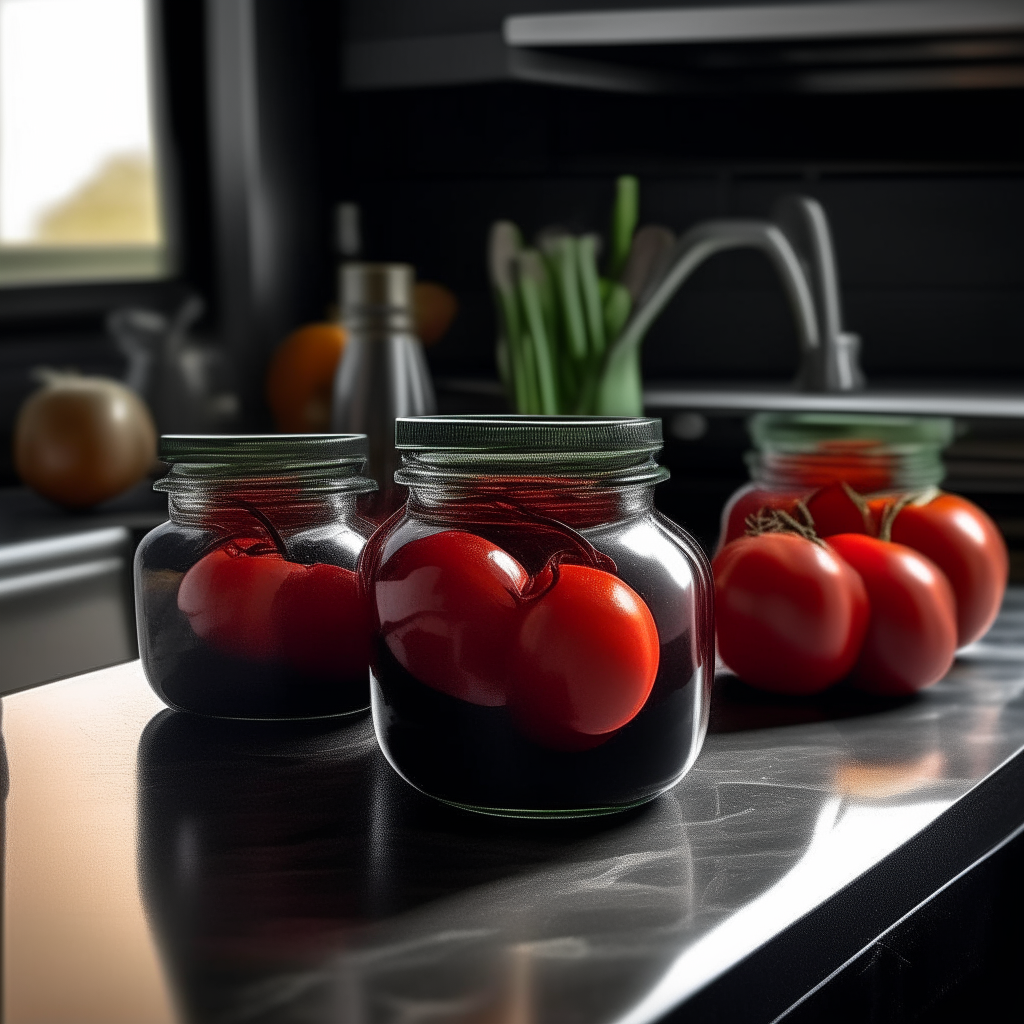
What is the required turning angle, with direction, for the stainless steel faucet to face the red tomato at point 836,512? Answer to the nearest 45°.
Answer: approximately 90° to its left

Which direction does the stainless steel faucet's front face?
to the viewer's left

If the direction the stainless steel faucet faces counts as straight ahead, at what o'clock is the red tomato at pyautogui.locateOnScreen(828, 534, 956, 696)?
The red tomato is roughly at 9 o'clock from the stainless steel faucet.

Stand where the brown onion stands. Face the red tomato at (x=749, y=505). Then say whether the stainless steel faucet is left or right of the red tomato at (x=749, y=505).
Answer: left

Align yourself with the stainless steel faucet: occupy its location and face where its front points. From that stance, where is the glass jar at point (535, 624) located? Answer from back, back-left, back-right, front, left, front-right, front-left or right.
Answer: left

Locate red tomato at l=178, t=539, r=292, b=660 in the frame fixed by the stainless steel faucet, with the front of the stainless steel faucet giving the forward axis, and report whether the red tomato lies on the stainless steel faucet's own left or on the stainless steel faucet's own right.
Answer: on the stainless steel faucet's own left

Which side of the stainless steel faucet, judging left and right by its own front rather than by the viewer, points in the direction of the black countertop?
left

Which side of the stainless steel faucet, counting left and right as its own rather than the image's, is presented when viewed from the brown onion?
front

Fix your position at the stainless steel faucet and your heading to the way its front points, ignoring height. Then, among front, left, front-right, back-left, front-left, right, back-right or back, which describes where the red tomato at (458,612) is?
left

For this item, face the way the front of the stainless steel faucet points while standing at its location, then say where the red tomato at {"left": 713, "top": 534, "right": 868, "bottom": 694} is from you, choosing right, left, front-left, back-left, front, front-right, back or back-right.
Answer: left

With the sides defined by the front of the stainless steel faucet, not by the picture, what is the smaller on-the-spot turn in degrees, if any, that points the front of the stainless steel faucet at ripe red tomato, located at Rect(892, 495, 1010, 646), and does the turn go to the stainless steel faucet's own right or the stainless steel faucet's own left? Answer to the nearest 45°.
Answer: approximately 90° to the stainless steel faucet's own left

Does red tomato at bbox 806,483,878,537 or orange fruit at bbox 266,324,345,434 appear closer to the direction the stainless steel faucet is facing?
the orange fruit
